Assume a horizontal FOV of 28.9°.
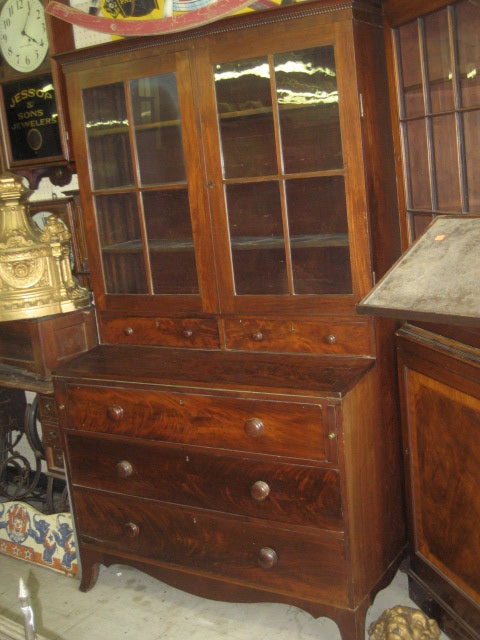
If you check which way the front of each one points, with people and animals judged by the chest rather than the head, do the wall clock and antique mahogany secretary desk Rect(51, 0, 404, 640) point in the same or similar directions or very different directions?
same or similar directions

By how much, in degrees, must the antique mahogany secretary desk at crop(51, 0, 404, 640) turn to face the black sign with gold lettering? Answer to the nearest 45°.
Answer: approximately 90° to its right

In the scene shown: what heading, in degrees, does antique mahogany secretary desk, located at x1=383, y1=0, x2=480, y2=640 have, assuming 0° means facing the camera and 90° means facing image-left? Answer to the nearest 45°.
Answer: approximately 45°

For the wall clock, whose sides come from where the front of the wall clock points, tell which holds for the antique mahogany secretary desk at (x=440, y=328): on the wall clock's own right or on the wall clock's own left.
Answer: on the wall clock's own left

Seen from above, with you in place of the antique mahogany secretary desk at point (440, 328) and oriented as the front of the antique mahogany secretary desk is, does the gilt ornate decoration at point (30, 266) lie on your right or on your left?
on your right

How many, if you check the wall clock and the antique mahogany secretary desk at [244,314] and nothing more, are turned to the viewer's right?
0

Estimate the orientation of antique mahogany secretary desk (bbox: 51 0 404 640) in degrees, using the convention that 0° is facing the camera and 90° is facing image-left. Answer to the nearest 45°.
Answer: approximately 45°

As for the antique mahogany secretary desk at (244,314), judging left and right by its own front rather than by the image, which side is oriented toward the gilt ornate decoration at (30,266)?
right

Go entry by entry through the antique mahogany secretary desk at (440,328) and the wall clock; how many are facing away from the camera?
0

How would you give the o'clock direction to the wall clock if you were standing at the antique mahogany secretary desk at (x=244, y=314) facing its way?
The wall clock is roughly at 3 o'clock from the antique mahogany secretary desk.

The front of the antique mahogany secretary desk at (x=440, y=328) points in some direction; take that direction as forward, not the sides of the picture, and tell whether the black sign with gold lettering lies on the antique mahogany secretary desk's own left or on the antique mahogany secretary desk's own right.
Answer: on the antique mahogany secretary desk's own right

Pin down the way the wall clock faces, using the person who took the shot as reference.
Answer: facing the viewer and to the left of the viewer
